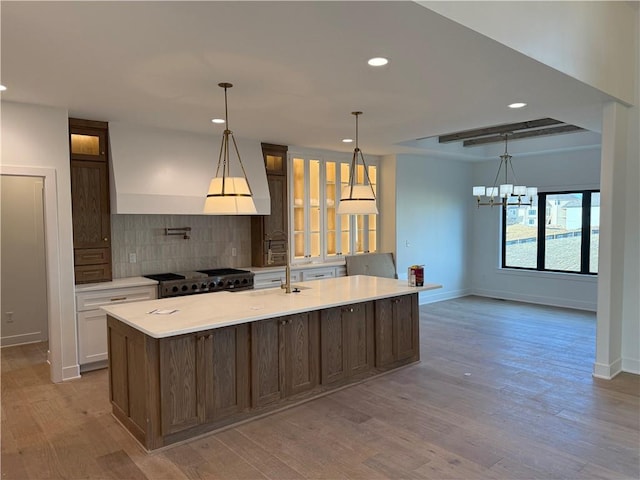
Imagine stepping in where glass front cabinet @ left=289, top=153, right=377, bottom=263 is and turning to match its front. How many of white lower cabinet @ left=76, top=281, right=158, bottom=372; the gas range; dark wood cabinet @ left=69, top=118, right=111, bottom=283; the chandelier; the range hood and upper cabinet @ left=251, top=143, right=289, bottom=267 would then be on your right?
5

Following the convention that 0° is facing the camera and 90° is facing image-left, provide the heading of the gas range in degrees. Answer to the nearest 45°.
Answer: approximately 315°

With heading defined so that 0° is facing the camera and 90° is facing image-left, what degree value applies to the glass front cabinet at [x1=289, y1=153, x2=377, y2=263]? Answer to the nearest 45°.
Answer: approximately 315°

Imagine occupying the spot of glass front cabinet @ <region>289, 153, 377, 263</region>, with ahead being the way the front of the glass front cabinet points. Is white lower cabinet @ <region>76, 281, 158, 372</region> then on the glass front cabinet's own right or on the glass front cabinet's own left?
on the glass front cabinet's own right

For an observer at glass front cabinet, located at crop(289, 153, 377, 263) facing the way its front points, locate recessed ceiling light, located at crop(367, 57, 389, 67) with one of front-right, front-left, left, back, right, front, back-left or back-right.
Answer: front-right
